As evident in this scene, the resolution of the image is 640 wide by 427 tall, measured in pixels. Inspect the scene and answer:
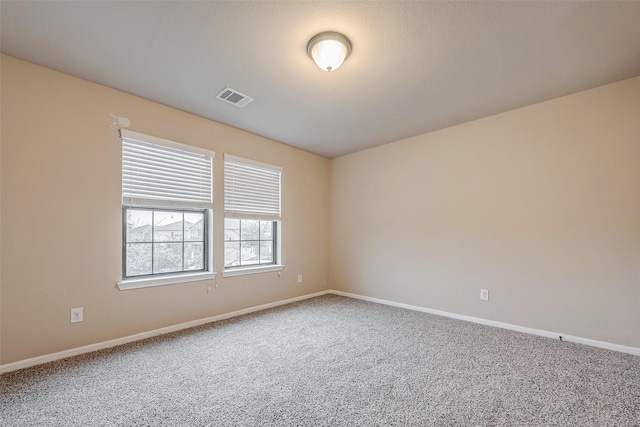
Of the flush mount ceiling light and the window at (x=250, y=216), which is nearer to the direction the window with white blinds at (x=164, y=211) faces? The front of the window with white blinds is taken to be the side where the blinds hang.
the flush mount ceiling light

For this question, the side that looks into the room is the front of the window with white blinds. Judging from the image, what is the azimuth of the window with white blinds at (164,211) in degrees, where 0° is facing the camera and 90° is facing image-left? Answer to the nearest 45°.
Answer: approximately 315°

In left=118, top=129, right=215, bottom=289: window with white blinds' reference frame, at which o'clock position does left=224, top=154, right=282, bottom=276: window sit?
The window is roughly at 10 o'clock from the window with white blinds.
